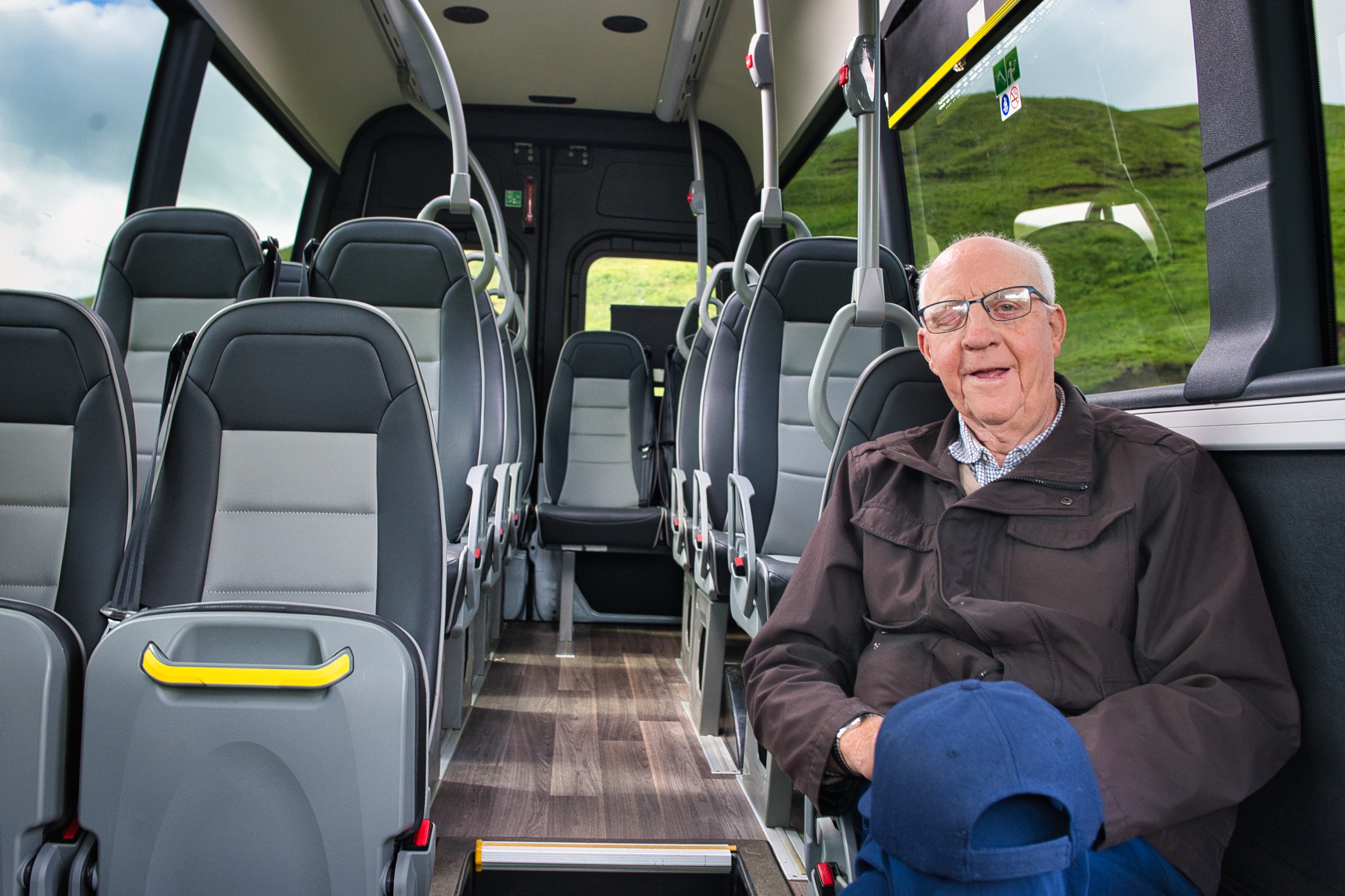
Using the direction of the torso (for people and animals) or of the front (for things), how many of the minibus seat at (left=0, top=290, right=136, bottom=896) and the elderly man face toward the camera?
2

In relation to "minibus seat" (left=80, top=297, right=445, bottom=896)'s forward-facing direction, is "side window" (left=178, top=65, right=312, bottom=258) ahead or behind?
behind

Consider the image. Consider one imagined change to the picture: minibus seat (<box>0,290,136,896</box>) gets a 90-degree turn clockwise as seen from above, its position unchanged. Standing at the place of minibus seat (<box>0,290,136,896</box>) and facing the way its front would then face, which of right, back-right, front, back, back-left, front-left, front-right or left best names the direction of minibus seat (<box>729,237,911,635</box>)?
back

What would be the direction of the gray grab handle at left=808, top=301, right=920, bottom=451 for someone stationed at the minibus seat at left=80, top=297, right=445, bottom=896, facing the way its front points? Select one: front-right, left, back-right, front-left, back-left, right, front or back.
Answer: left

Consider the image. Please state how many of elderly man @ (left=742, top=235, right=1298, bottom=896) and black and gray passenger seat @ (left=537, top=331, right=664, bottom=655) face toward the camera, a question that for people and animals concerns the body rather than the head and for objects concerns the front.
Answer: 2

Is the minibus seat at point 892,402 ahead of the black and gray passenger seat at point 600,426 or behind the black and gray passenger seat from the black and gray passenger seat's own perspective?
ahead

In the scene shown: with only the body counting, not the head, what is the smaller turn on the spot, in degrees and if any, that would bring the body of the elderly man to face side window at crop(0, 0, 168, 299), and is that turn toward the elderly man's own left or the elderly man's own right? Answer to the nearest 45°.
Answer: approximately 90° to the elderly man's own right
